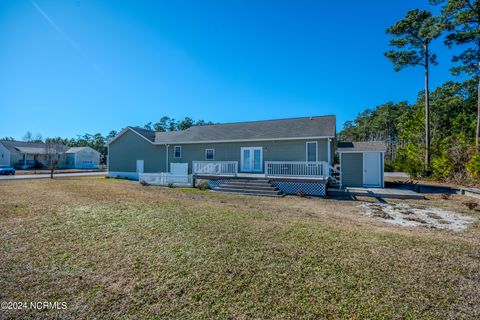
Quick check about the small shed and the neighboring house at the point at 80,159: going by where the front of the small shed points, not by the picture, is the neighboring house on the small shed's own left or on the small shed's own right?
on the small shed's own right

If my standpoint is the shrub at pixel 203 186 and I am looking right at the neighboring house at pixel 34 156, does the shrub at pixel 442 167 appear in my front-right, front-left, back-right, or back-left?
back-right

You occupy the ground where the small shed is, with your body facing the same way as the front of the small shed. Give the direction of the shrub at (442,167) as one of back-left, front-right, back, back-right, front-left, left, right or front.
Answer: back-left

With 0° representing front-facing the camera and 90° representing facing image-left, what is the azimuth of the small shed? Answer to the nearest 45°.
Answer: approximately 0°

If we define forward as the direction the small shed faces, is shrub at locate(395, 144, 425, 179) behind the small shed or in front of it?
behind

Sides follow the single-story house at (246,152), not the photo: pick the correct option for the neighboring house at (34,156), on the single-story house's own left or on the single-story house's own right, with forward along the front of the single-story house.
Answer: on the single-story house's own left

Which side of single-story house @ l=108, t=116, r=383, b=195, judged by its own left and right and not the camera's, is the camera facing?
back

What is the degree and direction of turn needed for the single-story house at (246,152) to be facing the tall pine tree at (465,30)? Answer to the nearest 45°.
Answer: approximately 90° to its right
